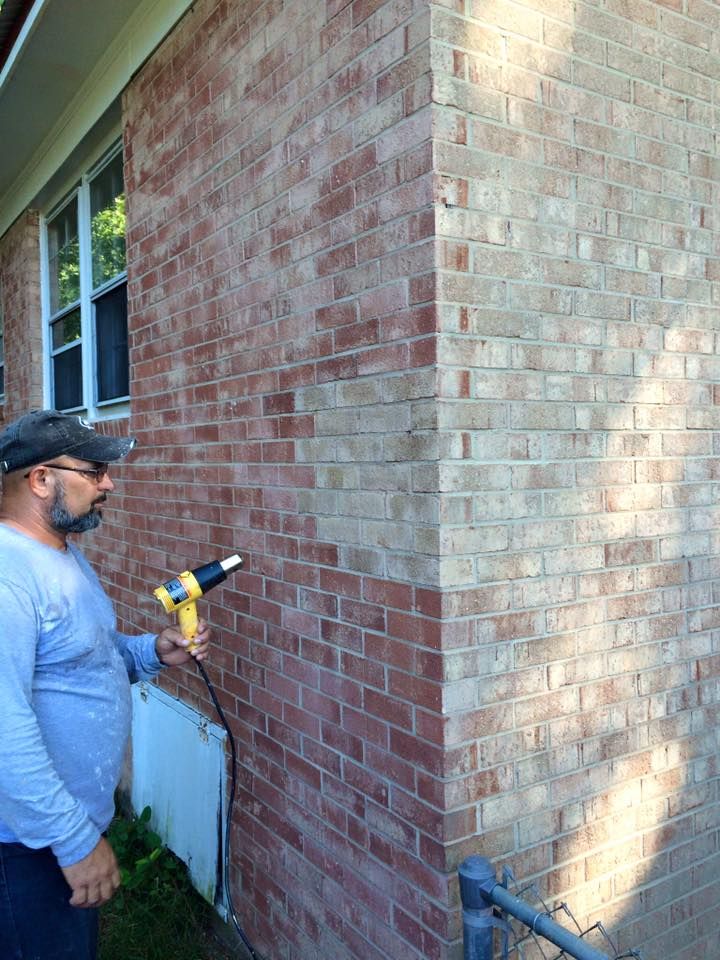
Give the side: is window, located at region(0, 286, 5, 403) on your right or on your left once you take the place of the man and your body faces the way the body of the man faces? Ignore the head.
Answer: on your left

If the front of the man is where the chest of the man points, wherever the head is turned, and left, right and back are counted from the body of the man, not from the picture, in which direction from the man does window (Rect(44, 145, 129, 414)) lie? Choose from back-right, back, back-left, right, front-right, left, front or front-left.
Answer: left

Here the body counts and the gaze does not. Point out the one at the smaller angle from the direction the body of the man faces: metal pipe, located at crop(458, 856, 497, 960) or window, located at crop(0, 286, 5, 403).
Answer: the metal pipe

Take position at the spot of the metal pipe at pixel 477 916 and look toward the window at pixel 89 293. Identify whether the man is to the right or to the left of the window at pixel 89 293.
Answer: left

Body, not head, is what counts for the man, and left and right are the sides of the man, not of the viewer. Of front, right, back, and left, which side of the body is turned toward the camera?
right

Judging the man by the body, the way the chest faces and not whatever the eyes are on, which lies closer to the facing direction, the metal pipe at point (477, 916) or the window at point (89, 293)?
the metal pipe

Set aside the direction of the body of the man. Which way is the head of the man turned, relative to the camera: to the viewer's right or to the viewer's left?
to the viewer's right

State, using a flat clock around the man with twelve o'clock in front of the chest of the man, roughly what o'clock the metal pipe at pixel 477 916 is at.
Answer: The metal pipe is roughly at 1 o'clock from the man.

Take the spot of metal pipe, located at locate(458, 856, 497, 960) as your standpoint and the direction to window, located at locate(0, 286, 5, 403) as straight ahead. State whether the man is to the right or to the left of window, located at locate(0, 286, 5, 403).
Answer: left

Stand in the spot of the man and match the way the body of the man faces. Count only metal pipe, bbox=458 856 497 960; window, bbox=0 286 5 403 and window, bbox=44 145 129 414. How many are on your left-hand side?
2
